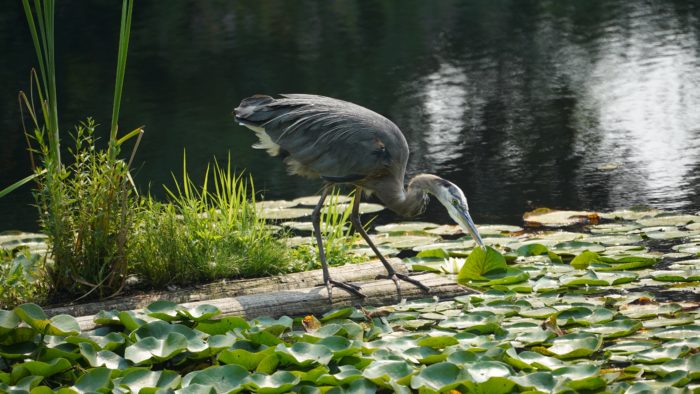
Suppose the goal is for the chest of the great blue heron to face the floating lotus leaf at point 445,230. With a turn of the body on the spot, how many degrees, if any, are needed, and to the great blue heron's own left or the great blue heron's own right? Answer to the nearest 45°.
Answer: approximately 45° to the great blue heron's own left

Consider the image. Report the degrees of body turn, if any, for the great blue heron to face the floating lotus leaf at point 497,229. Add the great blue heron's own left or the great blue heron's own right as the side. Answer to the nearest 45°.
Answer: approximately 45° to the great blue heron's own left

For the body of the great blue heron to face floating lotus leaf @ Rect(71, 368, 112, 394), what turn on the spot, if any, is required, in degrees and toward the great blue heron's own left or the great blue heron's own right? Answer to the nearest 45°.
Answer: approximately 135° to the great blue heron's own right

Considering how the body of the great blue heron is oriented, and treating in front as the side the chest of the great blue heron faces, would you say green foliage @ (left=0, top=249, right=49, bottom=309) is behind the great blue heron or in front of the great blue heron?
behind

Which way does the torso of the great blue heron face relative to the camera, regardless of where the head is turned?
to the viewer's right

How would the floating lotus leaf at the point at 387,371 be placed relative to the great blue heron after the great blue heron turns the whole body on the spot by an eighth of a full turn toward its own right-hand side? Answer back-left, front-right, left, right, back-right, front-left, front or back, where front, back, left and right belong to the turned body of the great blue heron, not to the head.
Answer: front-right

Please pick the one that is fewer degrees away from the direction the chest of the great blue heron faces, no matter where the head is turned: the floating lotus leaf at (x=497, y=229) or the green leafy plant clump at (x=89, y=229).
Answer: the floating lotus leaf

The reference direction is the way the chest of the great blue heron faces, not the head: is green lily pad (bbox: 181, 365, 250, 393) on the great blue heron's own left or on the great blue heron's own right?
on the great blue heron's own right

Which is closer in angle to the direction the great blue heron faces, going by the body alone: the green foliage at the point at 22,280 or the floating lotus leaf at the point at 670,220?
the floating lotus leaf

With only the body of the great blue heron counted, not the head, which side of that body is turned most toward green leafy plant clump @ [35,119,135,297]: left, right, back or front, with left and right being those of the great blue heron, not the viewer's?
back

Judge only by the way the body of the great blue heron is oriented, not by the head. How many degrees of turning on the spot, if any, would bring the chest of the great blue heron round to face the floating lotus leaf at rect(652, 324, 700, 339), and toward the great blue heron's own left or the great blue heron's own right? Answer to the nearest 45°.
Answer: approximately 45° to the great blue heron's own right

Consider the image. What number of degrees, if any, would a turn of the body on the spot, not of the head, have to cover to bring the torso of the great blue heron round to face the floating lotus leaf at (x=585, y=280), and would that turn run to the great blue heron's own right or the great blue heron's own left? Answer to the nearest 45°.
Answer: approximately 45° to the great blue heron's own right

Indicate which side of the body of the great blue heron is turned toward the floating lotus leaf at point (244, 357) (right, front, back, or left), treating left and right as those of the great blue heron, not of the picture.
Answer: right

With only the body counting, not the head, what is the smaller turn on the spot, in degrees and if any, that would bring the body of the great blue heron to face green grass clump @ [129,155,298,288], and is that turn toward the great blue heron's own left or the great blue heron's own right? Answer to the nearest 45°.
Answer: approximately 180°
